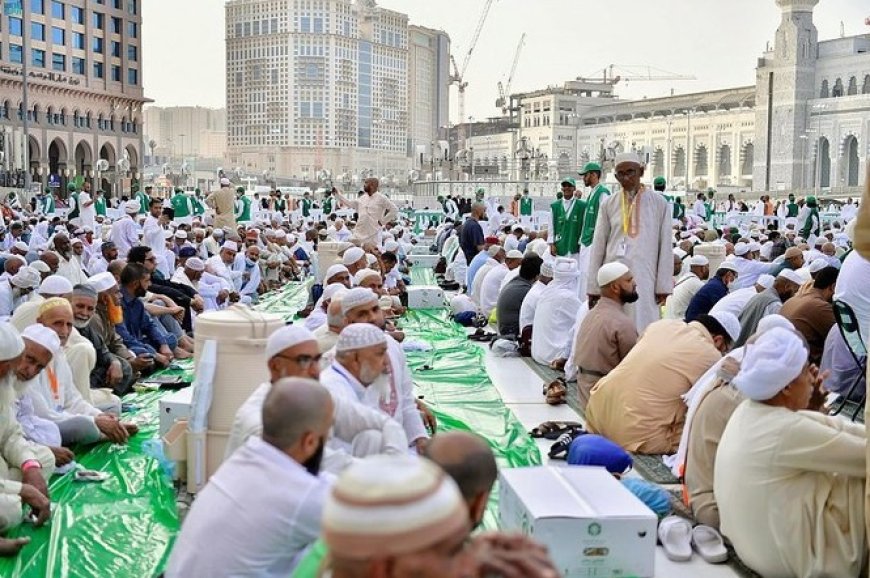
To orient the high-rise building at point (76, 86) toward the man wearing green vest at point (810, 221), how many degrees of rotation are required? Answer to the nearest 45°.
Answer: approximately 45° to its right

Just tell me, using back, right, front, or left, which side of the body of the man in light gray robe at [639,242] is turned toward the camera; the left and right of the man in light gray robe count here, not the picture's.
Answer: front

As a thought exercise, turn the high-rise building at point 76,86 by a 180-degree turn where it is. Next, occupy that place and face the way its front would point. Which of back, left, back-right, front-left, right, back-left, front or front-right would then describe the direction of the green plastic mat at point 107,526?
back-left

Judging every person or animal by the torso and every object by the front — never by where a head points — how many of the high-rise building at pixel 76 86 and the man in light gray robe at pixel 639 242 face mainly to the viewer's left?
0

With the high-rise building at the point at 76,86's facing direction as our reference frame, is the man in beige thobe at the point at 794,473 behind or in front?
in front

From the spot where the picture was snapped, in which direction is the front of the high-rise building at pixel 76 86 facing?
facing the viewer and to the right of the viewer

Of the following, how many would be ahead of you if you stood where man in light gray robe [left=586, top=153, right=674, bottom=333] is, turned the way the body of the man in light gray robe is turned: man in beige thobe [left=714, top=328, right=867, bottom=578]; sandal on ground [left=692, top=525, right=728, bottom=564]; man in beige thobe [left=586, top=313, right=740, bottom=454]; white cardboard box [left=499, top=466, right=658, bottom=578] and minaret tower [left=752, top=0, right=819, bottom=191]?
4

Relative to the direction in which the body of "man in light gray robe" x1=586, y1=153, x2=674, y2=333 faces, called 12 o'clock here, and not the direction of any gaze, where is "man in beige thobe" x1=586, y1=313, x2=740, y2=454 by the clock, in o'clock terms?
The man in beige thobe is roughly at 12 o'clock from the man in light gray robe.

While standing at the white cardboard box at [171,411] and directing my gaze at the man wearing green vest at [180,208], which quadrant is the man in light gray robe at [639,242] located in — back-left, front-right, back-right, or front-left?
front-right

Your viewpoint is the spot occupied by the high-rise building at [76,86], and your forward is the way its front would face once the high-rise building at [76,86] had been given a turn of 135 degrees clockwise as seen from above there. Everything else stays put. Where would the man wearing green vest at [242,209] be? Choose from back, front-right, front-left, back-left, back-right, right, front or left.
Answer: left

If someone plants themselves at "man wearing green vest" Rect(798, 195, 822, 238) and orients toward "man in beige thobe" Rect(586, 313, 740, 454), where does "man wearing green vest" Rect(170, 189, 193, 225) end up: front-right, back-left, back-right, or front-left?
front-right

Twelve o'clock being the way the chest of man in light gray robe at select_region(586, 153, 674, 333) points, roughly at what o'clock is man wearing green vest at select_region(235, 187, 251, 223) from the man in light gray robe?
The man wearing green vest is roughly at 5 o'clock from the man in light gray robe.

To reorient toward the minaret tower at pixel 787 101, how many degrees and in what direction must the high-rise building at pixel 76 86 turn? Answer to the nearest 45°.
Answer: approximately 45° to its left

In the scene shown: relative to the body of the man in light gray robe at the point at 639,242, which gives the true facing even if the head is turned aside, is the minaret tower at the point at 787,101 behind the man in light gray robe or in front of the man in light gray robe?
behind

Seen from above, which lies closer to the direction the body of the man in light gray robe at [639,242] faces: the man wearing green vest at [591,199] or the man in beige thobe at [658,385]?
the man in beige thobe

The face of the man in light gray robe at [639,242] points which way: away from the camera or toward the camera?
toward the camera
